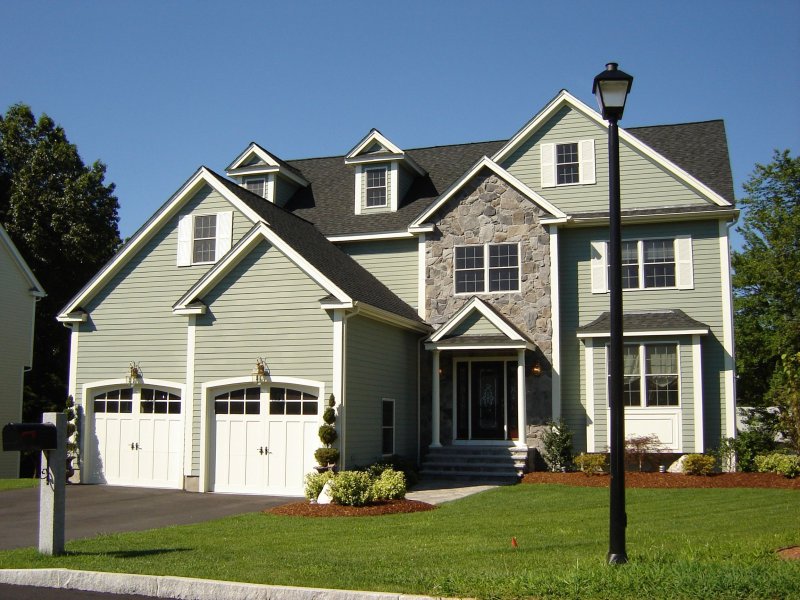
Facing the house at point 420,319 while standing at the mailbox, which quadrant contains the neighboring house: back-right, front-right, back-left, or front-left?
front-left

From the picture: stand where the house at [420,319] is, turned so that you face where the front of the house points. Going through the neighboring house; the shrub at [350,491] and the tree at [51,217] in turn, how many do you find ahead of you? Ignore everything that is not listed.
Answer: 1

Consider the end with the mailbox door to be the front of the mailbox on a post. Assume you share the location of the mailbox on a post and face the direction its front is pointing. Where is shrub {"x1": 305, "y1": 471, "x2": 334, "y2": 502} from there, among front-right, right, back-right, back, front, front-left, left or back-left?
back-right

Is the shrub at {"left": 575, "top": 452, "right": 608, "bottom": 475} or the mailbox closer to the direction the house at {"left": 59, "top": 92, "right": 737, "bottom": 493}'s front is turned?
the mailbox

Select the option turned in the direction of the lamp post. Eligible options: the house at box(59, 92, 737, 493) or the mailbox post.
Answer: the house

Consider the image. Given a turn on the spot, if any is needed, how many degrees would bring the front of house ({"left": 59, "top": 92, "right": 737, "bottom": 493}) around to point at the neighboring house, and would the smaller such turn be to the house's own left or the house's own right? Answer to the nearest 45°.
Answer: approximately 135° to the house's own right

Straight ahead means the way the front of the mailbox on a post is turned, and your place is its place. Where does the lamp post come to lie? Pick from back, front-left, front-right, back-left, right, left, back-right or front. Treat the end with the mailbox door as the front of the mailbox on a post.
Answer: back-left

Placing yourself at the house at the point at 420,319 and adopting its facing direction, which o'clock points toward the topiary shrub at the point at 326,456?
The topiary shrub is roughly at 1 o'clock from the house.

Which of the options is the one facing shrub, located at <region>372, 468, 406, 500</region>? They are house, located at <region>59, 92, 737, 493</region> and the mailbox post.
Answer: the house

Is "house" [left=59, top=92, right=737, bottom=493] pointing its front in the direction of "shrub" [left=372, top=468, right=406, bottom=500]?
yes

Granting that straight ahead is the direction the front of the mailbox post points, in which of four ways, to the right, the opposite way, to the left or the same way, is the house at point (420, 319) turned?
to the left

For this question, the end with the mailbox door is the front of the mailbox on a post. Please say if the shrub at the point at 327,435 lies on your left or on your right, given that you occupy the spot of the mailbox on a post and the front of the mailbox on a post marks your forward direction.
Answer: on your right

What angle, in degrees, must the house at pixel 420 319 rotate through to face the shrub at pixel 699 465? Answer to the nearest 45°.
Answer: approximately 90° to its left

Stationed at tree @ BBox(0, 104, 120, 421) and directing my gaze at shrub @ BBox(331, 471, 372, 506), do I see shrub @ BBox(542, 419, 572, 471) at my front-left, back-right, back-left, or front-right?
front-left

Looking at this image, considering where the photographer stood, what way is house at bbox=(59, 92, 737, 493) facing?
facing the viewer

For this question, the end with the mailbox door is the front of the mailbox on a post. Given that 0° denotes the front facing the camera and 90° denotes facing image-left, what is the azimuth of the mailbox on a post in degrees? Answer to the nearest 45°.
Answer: approximately 90°

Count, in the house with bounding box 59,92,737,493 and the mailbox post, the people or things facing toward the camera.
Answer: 1

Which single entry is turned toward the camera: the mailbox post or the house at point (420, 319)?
the house
